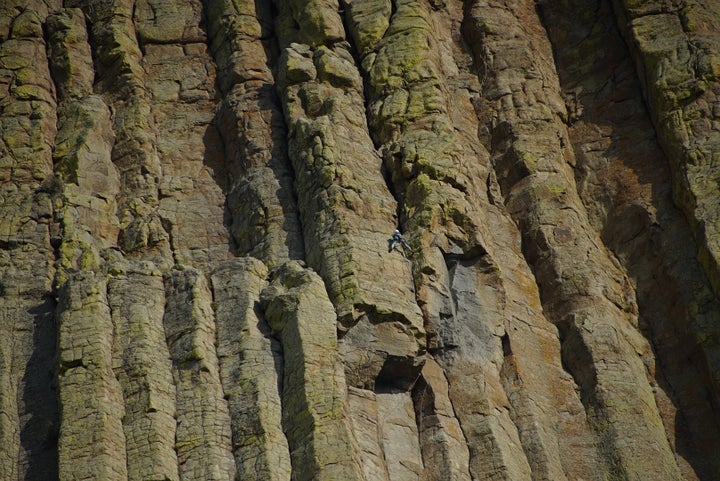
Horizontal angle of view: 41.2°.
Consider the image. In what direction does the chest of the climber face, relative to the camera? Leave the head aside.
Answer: away from the camera
